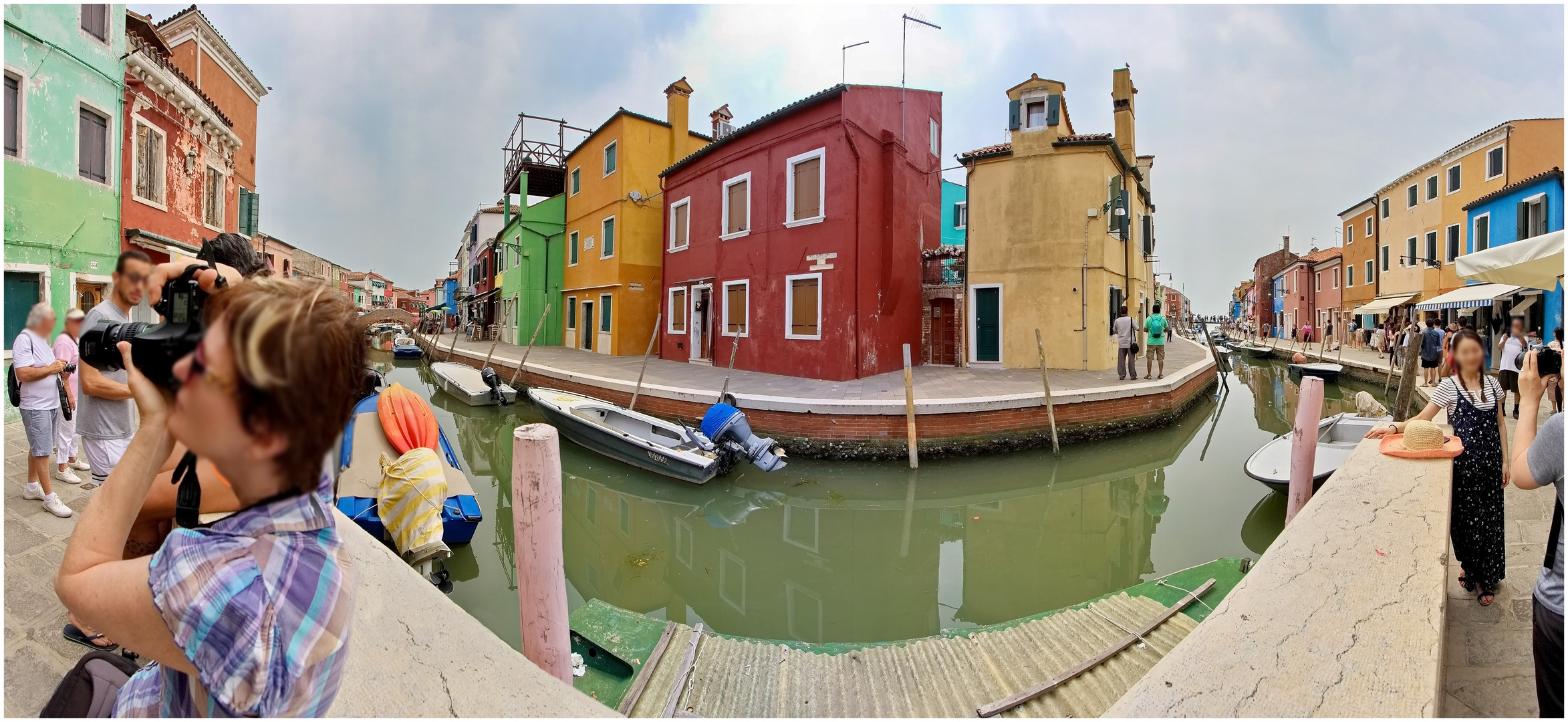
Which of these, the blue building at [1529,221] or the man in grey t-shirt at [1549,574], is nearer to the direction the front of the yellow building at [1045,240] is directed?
the man in grey t-shirt

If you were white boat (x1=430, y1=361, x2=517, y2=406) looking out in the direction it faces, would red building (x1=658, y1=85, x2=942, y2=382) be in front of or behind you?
behind

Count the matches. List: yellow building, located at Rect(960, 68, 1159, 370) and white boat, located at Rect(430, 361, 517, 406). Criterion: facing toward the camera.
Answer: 1

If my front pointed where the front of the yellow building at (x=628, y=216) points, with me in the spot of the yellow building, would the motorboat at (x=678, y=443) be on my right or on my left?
on my left

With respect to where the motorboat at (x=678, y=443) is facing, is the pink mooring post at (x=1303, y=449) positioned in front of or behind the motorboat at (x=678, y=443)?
behind

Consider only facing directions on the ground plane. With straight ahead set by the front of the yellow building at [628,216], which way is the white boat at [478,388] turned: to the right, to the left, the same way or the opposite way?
to the right

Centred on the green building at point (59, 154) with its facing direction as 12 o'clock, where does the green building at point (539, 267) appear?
the green building at point (539, 267) is roughly at 9 o'clock from the green building at point (59, 154).

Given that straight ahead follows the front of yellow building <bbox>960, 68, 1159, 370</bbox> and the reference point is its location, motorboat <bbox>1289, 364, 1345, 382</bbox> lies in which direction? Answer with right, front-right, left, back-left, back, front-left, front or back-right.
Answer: back-left

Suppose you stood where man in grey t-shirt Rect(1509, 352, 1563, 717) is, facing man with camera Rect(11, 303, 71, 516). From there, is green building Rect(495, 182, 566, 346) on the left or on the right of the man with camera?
right

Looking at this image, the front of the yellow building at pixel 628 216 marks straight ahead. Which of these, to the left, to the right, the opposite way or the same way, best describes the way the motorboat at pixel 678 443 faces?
to the right
